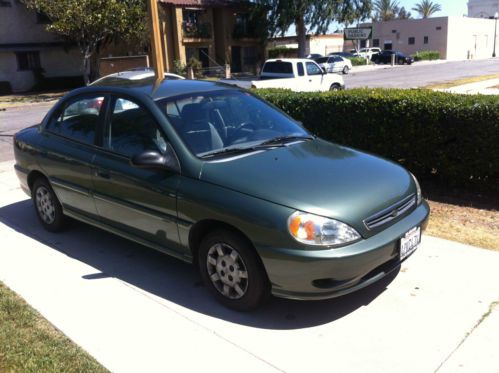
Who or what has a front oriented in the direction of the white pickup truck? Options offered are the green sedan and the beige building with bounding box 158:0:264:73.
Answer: the beige building

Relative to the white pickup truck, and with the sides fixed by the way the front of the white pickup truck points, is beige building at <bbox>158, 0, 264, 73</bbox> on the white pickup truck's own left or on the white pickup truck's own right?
on the white pickup truck's own left

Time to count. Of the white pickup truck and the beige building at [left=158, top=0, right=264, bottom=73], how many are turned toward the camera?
1

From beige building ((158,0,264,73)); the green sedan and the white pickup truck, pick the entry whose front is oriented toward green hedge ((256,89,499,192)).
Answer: the beige building

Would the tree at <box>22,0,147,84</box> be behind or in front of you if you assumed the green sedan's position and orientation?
behind

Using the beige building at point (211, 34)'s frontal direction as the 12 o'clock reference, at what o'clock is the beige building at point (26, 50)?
the beige building at point (26, 50) is roughly at 2 o'clock from the beige building at point (211, 34).

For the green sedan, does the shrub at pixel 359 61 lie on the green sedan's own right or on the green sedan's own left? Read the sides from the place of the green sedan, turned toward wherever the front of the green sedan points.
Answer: on the green sedan's own left

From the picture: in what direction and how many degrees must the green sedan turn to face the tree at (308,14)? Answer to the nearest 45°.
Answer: approximately 135° to its left

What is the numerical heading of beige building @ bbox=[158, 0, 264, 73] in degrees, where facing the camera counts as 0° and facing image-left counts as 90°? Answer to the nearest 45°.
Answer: approximately 0°

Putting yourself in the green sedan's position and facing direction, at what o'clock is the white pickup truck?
The white pickup truck is roughly at 8 o'clock from the green sedan.

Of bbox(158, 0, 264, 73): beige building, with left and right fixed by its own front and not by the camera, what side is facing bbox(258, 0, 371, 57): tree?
left

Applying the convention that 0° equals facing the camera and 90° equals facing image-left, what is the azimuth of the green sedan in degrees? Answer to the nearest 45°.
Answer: approximately 315°

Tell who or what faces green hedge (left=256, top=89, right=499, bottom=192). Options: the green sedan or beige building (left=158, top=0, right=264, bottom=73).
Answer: the beige building

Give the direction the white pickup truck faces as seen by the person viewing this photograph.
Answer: facing away from the viewer and to the right of the viewer
